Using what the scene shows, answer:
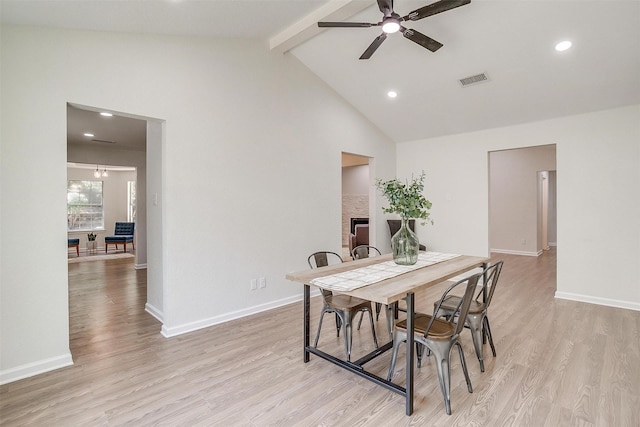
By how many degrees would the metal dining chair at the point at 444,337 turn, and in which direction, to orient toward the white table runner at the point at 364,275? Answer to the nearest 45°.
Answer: approximately 45° to its left

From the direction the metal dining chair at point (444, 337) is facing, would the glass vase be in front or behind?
in front

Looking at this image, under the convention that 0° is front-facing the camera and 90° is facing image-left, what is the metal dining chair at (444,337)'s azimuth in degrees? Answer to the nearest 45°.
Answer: approximately 135°
